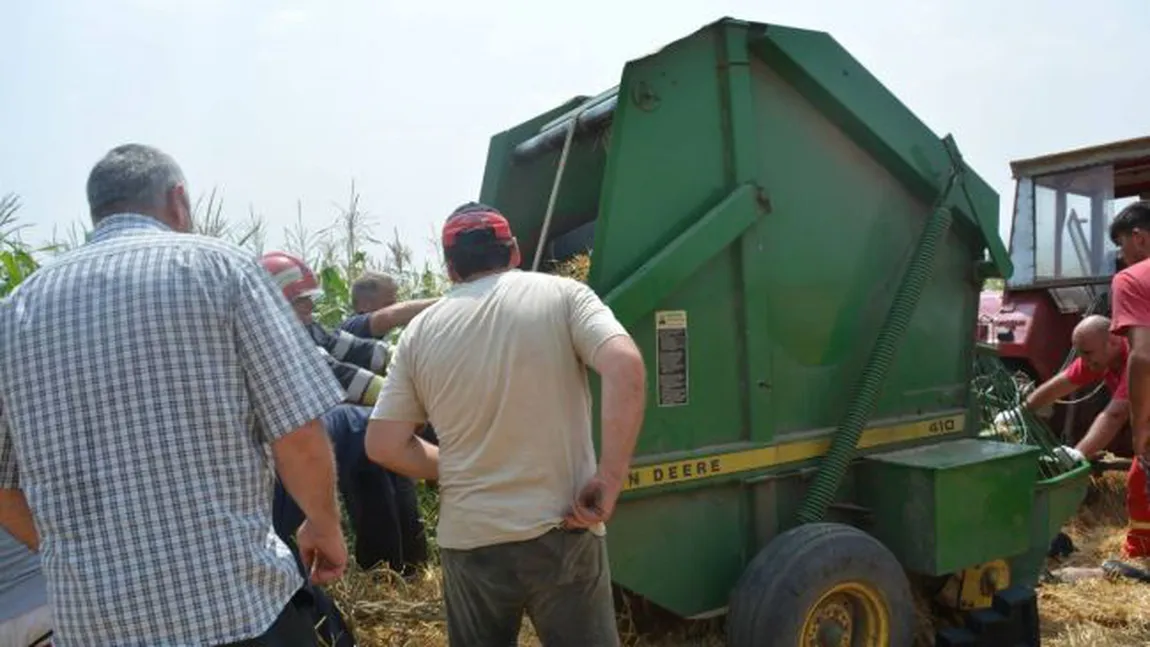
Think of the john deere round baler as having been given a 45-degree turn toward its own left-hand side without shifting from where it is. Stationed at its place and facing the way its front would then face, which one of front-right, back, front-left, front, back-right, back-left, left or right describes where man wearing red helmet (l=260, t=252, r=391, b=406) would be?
left

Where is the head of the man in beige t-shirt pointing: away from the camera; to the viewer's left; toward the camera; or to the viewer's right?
away from the camera

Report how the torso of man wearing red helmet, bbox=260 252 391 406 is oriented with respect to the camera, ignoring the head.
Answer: to the viewer's right

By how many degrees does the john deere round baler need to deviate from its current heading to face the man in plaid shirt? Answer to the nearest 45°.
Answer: approximately 180°

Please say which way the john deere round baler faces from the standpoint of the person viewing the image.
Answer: facing away from the viewer and to the right of the viewer

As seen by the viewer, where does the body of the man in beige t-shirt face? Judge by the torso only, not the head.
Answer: away from the camera

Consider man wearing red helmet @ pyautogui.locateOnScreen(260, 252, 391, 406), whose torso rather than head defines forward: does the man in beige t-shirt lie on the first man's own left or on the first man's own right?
on the first man's own right

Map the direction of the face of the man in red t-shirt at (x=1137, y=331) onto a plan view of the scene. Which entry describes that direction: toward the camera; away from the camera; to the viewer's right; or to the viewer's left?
to the viewer's left

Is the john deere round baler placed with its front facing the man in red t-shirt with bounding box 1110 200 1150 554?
yes

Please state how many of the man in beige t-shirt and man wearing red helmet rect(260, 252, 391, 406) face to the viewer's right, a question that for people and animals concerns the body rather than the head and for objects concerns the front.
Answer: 1

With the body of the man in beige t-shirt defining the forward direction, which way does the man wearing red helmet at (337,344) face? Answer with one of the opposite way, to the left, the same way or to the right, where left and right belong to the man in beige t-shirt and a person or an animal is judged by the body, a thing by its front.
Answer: to the right
